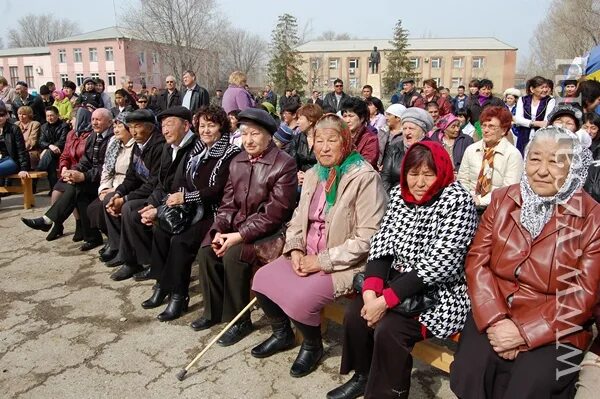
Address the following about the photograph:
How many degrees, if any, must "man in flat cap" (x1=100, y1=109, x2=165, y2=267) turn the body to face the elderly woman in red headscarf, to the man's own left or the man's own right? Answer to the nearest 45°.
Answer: approximately 90° to the man's own left

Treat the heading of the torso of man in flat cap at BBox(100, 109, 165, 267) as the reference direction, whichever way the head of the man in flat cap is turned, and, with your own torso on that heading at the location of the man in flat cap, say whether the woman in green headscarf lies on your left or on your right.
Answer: on your left

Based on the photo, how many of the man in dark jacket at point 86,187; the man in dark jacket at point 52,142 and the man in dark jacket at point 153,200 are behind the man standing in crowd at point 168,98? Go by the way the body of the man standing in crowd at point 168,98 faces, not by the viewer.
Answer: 0

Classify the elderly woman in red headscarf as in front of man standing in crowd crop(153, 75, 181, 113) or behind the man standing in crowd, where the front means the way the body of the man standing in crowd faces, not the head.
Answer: in front

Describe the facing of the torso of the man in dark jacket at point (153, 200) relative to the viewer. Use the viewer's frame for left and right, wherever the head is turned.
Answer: facing the viewer and to the left of the viewer

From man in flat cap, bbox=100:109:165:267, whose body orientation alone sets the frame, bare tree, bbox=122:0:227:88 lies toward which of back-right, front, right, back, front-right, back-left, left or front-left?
back-right

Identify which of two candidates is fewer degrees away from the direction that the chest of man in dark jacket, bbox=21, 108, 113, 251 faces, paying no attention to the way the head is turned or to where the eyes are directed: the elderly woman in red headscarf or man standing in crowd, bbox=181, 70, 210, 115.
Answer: the elderly woman in red headscarf

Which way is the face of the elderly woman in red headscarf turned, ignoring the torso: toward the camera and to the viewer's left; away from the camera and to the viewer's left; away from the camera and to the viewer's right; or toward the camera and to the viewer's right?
toward the camera and to the viewer's left

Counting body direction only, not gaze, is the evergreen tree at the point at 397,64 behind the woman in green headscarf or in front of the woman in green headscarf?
behind

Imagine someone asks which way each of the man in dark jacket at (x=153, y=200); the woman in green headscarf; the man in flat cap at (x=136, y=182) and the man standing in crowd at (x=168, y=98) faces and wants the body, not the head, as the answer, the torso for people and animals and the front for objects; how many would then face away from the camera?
0

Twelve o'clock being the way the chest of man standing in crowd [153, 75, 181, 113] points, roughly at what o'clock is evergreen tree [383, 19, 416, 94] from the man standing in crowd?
The evergreen tree is roughly at 7 o'clock from the man standing in crowd.

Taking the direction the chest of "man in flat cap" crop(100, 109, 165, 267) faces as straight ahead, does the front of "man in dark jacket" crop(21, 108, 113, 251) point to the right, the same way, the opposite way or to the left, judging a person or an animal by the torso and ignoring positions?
the same way

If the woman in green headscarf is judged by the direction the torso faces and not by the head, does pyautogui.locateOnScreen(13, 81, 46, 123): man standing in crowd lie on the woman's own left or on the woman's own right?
on the woman's own right

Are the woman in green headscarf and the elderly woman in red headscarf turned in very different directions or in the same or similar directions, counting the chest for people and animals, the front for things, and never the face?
same or similar directions

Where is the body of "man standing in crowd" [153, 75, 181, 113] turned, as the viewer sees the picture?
toward the camera
